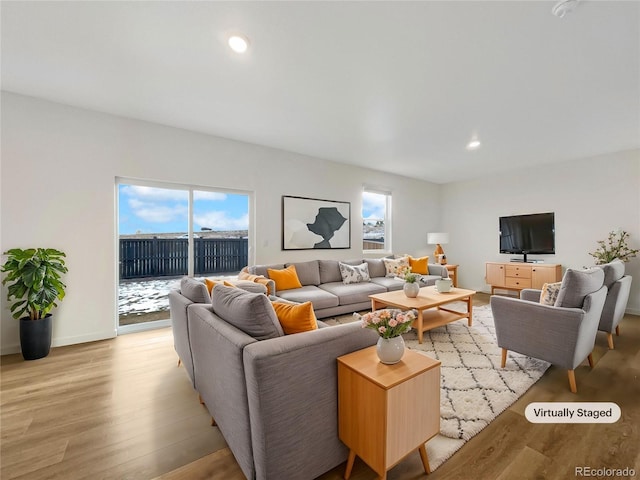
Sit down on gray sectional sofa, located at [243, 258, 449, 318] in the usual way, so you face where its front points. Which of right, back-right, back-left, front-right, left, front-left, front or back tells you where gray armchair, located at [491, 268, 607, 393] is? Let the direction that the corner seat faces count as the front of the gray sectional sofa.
front

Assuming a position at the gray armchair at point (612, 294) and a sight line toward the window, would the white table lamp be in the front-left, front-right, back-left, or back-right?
front-right

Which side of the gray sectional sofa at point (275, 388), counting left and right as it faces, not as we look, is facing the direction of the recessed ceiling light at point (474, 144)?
front

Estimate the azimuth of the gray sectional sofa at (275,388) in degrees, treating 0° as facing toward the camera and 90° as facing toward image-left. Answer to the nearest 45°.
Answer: approximately 225°

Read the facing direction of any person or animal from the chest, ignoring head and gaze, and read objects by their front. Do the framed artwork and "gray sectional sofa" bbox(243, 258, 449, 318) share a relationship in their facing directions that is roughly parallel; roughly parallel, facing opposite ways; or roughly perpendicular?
roughly parallel

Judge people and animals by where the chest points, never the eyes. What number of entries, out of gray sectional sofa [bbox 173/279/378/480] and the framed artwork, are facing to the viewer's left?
0

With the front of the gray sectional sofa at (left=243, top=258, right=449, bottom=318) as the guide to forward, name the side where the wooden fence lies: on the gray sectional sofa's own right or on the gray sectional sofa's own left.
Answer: on the gray sectional sofa's own right

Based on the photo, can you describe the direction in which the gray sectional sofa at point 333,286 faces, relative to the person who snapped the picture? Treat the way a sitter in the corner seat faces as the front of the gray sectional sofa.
facing the viewer and to the right of the viewer

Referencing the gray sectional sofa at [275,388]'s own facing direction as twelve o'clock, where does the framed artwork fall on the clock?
The framed artwork is roughly at 11 o'clock from the gray sectional sofa.

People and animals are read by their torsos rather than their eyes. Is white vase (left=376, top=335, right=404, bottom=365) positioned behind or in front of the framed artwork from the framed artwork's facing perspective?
in front

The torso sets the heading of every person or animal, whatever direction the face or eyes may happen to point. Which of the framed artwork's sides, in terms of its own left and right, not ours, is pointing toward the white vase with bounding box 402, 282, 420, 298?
front

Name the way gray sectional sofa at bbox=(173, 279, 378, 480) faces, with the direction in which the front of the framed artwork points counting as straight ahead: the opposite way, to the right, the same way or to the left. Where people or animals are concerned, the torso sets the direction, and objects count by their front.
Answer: to the left

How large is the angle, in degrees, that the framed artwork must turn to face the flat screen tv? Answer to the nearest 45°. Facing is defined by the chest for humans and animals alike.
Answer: approximately 45° to its left

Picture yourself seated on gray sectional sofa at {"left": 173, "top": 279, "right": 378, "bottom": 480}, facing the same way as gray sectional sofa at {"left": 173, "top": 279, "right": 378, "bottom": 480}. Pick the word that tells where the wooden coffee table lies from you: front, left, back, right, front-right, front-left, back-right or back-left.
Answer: front

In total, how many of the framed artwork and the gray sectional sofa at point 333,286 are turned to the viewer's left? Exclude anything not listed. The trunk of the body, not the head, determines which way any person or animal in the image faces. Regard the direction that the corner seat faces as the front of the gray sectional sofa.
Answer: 0

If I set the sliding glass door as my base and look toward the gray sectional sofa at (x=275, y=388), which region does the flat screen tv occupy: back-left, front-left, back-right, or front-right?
front-left

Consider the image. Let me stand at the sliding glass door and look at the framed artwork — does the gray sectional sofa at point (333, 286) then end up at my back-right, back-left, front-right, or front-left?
front-right

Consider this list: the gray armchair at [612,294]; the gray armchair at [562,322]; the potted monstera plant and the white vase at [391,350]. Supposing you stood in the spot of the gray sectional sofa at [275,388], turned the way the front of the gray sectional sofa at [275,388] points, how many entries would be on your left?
1

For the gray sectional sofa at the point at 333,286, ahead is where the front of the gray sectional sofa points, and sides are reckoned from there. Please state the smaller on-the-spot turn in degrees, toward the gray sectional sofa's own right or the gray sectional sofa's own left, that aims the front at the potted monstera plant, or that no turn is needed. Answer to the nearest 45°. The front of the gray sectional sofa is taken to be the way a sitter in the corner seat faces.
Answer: approximately 90° to the gray sectional sofa's own right

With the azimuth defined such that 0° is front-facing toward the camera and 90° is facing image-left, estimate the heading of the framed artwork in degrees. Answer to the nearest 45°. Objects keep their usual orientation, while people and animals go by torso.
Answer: approximately 315°
